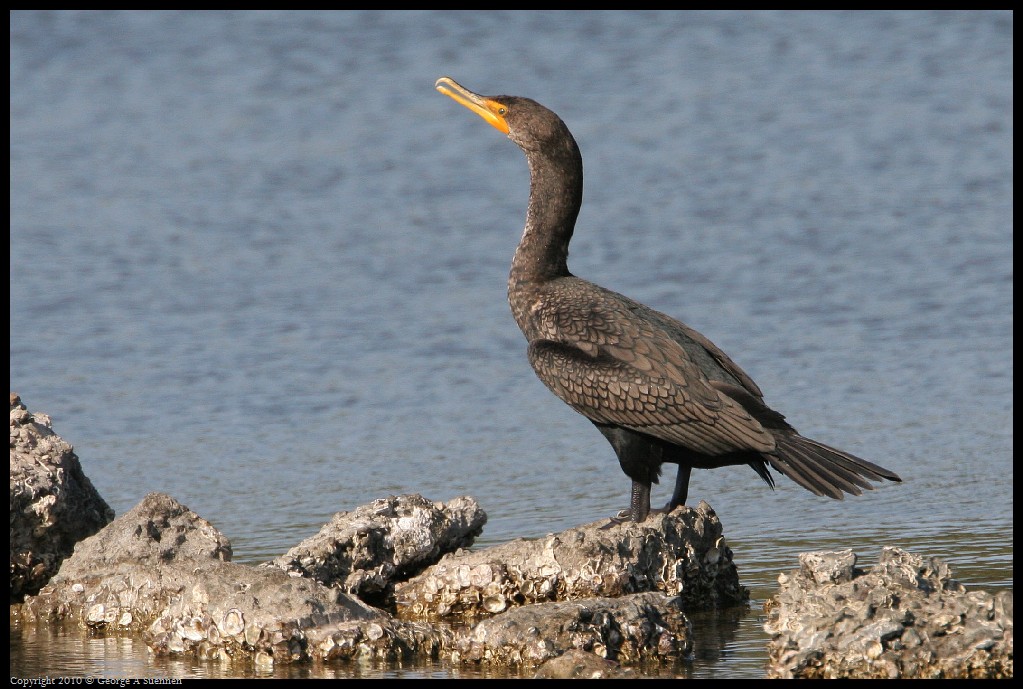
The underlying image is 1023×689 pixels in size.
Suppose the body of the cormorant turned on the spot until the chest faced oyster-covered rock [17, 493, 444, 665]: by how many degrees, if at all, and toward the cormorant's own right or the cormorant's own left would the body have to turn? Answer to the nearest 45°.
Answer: approximately 45° to the cormorant's own left

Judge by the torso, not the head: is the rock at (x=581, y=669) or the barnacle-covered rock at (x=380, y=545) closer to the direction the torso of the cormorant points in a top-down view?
the barnacle-covered rock

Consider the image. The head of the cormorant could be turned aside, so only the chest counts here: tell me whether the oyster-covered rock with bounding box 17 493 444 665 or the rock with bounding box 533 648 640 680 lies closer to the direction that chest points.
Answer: the oyster-covered rock

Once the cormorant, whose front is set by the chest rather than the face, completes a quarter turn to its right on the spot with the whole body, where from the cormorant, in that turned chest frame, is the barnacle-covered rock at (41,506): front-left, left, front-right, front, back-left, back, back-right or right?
left

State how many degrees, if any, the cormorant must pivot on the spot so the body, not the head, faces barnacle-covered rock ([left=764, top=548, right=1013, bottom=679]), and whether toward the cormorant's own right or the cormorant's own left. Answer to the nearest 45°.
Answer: approximately 135° to the cormorant's own left

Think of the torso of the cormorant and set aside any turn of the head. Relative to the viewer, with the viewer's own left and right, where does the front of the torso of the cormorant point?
facing to the left of the viewer

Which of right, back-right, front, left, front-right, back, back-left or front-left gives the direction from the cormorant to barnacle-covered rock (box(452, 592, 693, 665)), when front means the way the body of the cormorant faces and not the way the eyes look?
left

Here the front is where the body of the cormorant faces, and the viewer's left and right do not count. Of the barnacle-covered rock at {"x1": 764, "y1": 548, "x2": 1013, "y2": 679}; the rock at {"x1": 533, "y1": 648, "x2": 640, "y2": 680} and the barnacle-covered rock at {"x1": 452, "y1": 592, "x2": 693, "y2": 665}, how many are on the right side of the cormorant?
0

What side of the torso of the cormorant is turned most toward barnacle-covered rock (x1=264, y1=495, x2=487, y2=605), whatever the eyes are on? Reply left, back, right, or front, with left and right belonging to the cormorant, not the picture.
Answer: front

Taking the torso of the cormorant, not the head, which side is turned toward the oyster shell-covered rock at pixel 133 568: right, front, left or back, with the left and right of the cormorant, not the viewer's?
front

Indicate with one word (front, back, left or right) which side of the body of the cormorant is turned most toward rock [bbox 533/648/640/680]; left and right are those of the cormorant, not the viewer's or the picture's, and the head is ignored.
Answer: left
